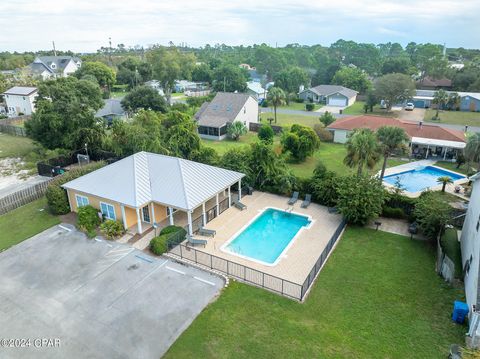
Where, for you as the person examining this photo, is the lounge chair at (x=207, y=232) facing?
facing the viewer and to the right of the viewer

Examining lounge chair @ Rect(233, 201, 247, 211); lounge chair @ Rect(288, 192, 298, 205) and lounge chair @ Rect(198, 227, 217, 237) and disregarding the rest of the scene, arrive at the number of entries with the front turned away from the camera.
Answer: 0

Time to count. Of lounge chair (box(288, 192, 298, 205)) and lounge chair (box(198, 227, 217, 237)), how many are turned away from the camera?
0

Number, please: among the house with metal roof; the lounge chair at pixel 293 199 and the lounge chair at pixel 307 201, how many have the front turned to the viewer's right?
0

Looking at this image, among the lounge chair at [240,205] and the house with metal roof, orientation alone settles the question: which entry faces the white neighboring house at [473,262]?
the lounge chair

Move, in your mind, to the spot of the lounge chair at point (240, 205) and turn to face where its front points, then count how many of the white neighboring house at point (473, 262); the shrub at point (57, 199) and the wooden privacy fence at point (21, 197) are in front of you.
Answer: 1

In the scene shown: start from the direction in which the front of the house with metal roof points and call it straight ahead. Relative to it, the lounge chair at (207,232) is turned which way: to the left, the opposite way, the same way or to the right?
to the left

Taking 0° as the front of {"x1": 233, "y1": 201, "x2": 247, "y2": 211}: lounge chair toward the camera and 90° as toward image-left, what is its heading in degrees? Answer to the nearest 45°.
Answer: approximately 315°
